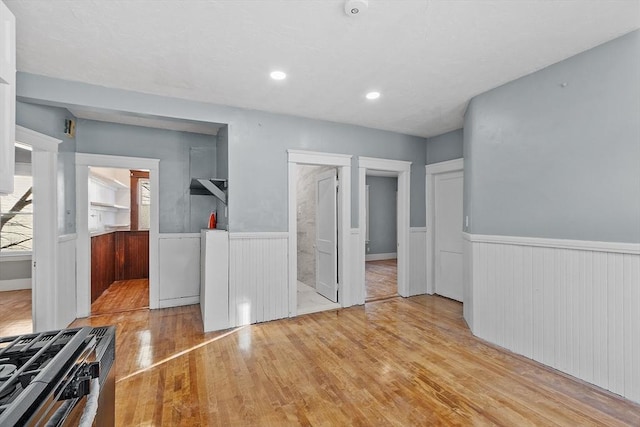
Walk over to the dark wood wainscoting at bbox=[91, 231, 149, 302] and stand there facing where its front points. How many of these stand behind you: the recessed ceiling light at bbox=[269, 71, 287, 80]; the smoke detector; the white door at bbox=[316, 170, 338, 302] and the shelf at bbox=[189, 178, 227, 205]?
0

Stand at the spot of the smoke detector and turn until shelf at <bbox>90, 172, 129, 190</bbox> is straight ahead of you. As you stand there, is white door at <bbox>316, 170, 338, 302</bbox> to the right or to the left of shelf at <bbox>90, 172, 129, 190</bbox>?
right

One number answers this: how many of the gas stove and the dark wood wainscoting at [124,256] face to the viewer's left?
0

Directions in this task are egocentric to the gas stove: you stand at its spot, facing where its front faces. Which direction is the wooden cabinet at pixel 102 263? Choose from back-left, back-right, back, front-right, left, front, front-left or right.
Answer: back-left

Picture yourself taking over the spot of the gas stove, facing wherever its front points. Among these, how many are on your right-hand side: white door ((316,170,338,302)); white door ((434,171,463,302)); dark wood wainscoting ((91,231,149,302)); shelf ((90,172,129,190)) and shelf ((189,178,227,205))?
0

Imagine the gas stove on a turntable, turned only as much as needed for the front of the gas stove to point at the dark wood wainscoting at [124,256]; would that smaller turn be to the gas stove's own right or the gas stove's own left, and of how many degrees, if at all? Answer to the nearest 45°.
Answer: approximately 135° to the gas stove's own left

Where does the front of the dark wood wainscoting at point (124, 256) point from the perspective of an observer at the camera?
facing the viewer and to the right of the viewer

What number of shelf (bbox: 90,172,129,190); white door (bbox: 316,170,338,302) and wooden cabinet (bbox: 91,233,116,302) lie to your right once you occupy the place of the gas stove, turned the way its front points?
0

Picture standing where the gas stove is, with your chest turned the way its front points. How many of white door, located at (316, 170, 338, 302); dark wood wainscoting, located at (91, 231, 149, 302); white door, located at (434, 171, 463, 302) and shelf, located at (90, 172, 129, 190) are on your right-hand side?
0

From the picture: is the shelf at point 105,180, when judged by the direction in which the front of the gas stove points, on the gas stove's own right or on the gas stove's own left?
on the gas stove's own left

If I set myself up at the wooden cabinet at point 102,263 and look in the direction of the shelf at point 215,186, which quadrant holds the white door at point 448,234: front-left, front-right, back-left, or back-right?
front-left

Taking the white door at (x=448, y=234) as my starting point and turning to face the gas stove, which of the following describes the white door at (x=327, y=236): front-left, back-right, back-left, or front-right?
front-right

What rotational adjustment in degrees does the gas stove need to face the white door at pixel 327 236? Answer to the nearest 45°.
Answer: approximately 90° to its left
